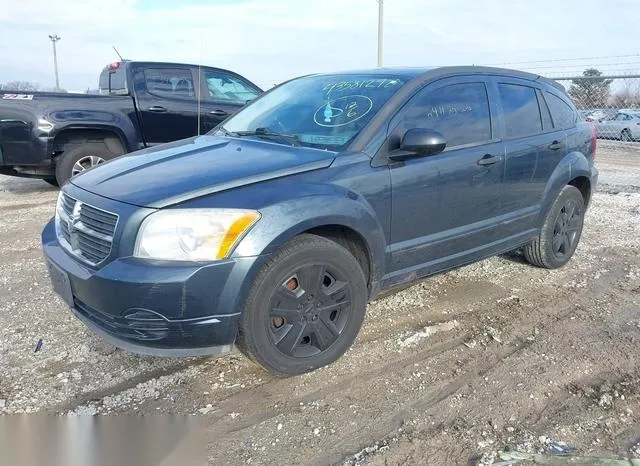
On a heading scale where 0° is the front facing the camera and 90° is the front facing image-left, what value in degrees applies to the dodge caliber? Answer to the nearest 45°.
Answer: approximately 45°

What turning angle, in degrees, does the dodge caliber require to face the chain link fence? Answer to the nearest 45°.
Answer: approximately 180°

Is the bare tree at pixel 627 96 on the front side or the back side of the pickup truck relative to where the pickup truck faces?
on the front side

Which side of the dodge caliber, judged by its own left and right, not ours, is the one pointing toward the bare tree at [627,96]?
back

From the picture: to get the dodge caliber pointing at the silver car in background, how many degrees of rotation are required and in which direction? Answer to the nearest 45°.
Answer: approximately 180°

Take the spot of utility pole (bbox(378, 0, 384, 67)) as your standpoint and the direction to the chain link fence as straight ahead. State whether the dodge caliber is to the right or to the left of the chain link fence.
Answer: right

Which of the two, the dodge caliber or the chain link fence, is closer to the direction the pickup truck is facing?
the chain link fence

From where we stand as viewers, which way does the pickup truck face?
facing away from the viewer and to the right of the viewer
